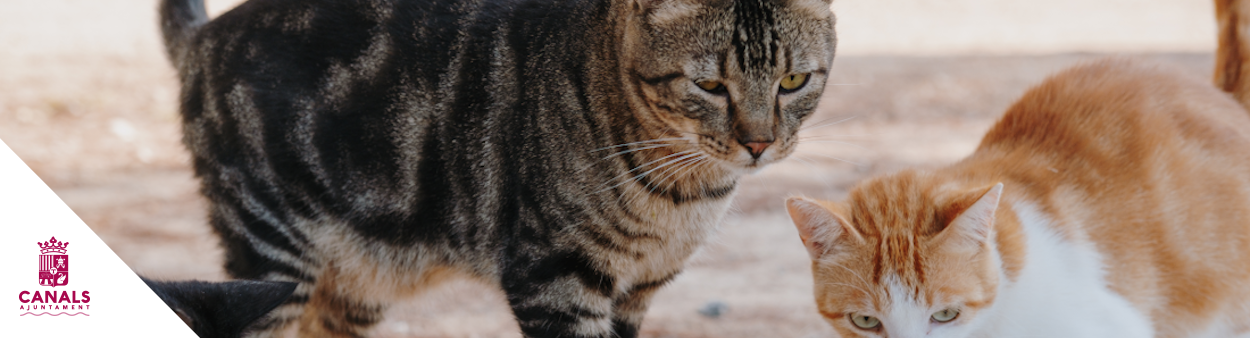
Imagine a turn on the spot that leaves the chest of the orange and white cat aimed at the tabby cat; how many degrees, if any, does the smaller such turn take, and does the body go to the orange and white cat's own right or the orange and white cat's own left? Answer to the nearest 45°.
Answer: approximately 45° to the orange and white cat's own right

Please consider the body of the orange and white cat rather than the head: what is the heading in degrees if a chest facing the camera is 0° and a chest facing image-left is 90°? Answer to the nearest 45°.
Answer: approximately 45°
